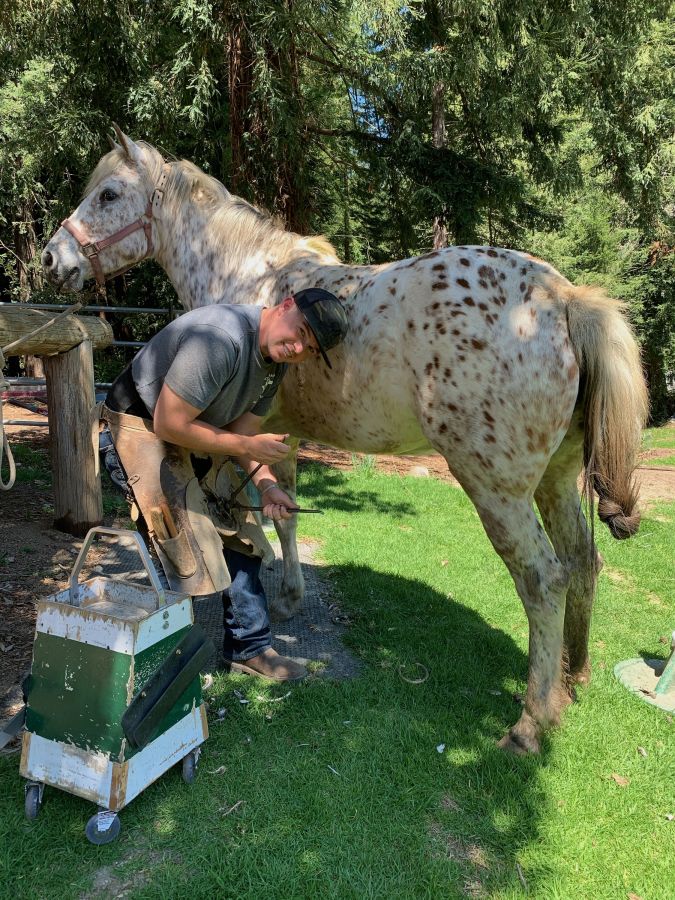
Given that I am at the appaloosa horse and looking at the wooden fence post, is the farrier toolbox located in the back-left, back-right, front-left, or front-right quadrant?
front-left

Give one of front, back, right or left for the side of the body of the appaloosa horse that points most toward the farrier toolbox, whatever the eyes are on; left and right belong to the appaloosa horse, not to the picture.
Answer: left

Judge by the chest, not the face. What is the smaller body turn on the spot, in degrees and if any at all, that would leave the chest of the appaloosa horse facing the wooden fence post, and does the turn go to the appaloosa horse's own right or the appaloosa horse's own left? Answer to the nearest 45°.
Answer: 0° — it already faces it

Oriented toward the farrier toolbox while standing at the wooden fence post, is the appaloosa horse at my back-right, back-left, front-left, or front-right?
front-left

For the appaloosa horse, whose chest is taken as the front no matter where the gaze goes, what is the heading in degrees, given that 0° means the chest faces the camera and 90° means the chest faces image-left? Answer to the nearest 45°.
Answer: approximately 135°

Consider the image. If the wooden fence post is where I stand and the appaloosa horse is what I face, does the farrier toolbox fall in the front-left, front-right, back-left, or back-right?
front-right

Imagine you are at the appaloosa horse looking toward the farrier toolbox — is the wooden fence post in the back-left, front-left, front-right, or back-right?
front-right

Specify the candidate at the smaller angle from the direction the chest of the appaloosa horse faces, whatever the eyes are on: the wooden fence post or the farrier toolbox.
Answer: the wooden fence post
